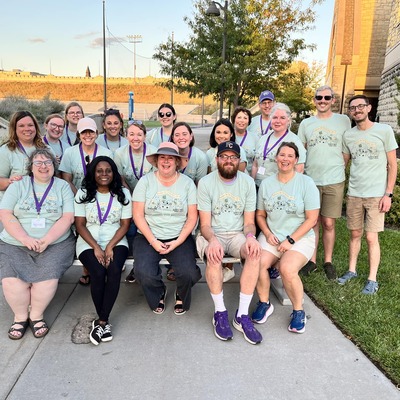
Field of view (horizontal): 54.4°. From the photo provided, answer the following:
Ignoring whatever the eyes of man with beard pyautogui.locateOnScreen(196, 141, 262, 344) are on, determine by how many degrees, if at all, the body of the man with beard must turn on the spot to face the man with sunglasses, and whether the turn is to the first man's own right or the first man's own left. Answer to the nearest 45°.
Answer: approximately 135° to the first man's own left

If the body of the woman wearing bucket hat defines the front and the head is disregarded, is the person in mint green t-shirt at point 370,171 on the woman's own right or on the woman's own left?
on the woman's own left

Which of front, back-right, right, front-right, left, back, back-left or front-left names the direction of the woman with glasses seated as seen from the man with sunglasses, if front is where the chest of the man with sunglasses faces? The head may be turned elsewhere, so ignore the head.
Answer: front-right

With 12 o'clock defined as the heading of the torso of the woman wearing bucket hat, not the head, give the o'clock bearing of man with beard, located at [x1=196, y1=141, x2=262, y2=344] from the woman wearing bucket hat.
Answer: The man with beard is roughly at 9 o'clock from the woman wearing bucket hat.

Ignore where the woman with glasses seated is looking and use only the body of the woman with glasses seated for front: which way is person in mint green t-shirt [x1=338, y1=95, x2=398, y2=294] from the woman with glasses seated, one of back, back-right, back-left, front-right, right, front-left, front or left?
left

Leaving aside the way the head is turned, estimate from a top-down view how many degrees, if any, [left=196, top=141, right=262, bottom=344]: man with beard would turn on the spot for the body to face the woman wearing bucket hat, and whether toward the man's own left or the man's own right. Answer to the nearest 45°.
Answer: approximately 90° to the man's own right

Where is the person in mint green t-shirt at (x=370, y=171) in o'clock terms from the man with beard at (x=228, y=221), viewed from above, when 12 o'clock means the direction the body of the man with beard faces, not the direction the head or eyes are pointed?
The person in mint green t-shirt is roughly at 8 o'clock from the man with beard.
